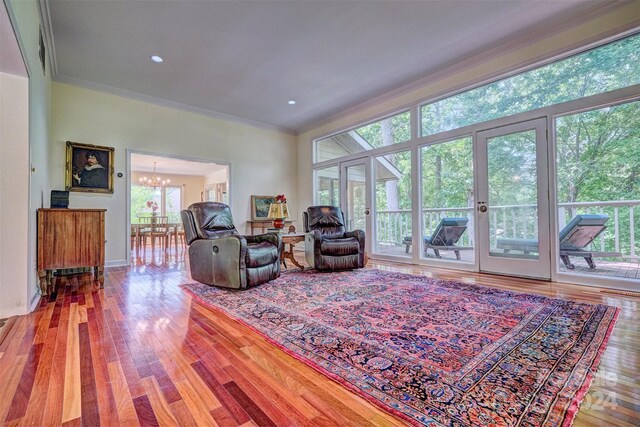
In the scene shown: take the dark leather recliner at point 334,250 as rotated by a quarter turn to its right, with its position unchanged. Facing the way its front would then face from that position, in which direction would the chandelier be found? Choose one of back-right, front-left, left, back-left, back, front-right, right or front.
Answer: right

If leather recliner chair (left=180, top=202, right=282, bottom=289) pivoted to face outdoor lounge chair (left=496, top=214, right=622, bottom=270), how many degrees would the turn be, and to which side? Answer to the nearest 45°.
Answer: approximately 45° to its left

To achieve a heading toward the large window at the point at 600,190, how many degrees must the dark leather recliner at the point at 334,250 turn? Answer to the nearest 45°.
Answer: approximately 45° to its left

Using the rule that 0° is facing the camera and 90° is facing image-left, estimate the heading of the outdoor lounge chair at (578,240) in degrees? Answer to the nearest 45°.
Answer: approximately 135°

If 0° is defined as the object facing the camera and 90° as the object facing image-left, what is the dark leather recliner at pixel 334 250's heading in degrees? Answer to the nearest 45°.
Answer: approximately 315°
